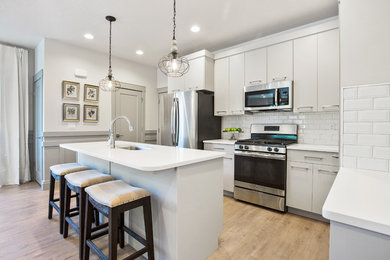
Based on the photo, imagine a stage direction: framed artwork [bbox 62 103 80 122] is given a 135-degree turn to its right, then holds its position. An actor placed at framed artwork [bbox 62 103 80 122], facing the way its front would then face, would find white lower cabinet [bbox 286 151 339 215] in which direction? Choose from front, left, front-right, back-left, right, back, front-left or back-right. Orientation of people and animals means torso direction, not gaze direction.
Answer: back

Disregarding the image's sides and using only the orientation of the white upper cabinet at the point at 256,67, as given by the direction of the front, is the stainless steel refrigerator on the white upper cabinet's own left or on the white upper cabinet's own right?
on the white upper cabinet's own right

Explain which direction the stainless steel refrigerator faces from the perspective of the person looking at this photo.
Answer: facing the viewer and to the left of the viewer

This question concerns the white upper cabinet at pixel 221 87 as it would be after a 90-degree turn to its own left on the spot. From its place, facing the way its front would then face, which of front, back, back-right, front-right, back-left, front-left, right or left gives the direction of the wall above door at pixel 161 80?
back

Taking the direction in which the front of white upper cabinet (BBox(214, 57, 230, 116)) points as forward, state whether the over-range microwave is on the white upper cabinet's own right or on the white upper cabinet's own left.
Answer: on the white upper cabinet's own left

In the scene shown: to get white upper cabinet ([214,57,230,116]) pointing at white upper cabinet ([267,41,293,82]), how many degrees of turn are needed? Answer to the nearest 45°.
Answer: approximately 90° to its left

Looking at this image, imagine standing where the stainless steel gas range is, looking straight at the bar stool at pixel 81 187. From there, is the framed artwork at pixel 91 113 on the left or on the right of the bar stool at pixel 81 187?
right

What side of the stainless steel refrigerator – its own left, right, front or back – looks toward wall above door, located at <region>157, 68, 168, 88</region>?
right

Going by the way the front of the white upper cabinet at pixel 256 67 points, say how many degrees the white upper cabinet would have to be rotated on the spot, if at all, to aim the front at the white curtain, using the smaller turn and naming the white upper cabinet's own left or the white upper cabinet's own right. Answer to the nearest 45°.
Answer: approximately 45° to the white upper cabinet's own right

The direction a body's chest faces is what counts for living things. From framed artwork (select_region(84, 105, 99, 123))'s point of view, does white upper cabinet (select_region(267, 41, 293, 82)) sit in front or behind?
in front

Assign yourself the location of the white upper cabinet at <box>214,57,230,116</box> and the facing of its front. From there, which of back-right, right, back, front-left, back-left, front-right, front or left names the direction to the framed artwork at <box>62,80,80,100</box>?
front-right

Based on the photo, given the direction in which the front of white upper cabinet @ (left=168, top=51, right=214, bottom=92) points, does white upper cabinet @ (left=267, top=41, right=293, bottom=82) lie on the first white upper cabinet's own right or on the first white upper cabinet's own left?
on the first white upper cabinet's own left

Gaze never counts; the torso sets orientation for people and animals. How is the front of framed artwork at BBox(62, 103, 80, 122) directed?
toward the camera

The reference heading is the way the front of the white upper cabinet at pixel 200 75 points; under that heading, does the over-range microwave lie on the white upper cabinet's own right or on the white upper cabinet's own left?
on the white upper cabinet's own left

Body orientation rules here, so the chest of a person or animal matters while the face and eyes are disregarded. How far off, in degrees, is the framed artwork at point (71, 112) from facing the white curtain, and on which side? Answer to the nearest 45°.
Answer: approximately 135° to its right

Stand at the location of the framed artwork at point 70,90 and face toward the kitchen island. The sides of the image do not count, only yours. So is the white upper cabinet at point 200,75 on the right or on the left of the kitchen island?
left
